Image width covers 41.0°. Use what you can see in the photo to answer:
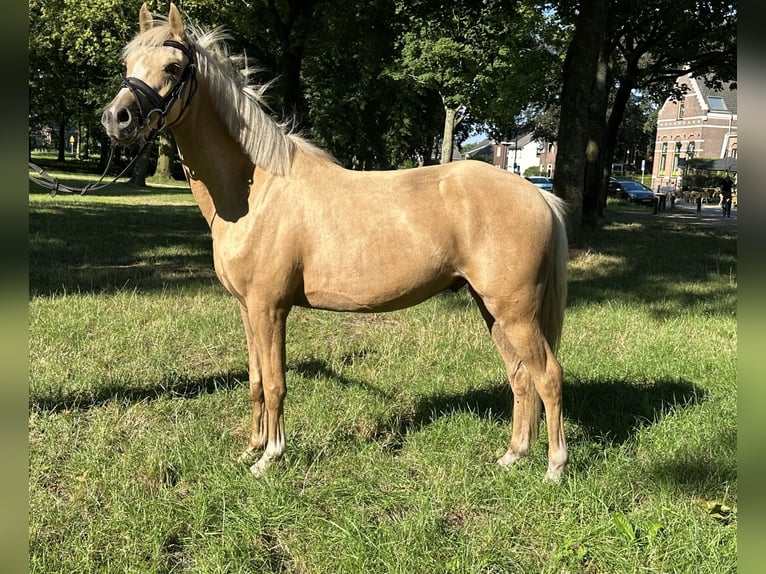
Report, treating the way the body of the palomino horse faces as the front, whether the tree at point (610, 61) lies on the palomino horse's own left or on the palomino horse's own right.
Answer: on the palomino horse's own right

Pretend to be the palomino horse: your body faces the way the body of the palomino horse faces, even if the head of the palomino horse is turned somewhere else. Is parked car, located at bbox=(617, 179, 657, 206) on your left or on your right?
on your right

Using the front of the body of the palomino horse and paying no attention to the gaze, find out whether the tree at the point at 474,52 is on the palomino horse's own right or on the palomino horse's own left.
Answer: on the palomino horse's own right

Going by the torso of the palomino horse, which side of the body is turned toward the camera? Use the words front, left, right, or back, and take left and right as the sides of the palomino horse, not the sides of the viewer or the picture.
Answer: left
